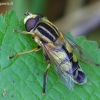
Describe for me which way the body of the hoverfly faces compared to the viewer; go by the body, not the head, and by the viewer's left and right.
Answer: facing away from the viewer and to the left of the viewer
